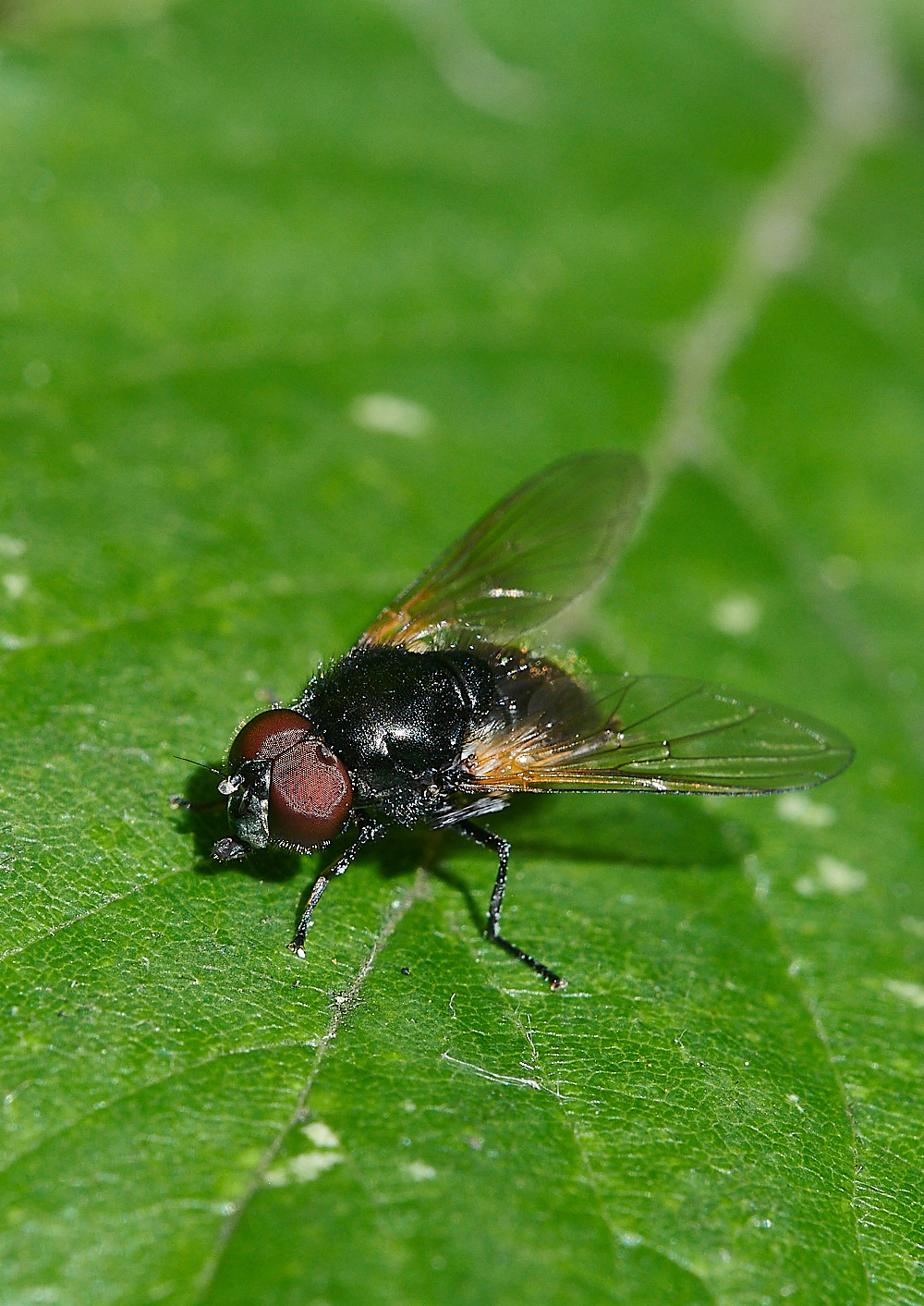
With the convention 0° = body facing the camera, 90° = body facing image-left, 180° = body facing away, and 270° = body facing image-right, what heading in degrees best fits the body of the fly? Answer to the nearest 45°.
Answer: approximately 45°
